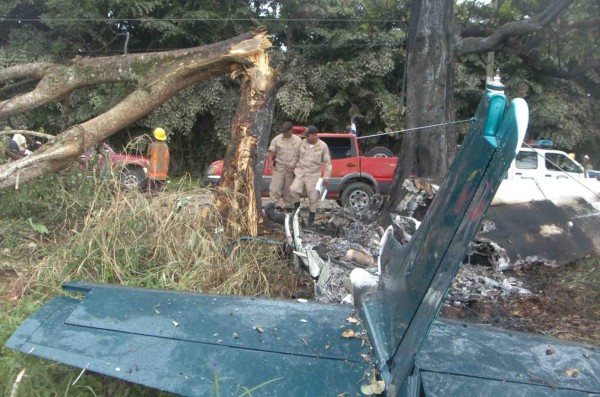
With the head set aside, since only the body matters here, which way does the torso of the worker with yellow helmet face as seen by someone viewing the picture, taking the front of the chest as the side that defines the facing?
away from the camera

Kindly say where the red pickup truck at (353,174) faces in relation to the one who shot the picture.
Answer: facing to the left of the viewer

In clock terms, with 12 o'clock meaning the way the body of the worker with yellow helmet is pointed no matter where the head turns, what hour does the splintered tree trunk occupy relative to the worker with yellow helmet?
The splintered tree trunk is roughly at 5 o'clock from the worker with yellow helmet.

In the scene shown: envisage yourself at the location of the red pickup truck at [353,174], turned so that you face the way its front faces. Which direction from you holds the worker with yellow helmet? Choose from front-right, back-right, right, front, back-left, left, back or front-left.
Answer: front-left

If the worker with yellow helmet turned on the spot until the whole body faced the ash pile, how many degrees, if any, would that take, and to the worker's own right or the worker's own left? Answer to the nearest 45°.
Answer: approximately 135° to the worker's own right
